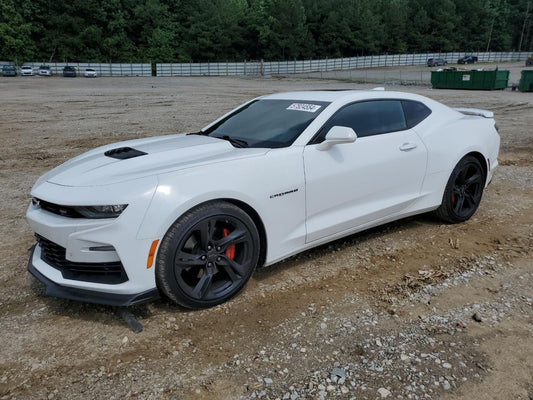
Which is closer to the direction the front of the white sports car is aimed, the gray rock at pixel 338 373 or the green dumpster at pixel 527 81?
the gray rock

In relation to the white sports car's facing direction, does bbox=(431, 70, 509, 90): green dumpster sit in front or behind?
behind

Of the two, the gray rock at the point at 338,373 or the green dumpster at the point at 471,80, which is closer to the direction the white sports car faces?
the gray rock

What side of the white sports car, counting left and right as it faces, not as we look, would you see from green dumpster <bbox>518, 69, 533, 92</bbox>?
back

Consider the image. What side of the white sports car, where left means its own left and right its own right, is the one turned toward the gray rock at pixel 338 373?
left

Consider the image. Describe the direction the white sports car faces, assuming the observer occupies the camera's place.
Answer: facing the viewer and to the left of the viewer

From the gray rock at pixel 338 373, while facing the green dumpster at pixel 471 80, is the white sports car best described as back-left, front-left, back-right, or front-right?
front-left
